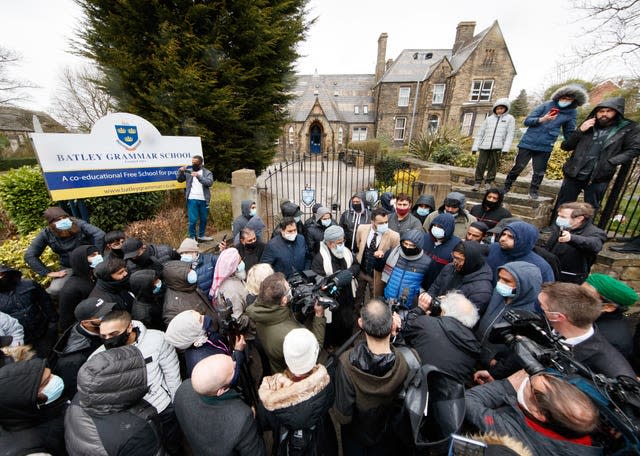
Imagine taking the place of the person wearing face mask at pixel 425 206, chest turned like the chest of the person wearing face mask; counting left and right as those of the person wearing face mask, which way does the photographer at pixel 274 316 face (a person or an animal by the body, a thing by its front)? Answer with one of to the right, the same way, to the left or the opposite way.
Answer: the opposite way

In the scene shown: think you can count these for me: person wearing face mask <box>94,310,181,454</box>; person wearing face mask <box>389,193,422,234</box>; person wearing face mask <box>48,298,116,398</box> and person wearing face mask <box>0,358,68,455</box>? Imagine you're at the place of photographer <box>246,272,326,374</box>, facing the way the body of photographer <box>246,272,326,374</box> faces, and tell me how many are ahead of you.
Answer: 1

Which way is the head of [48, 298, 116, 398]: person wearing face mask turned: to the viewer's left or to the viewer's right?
to the viewer's right

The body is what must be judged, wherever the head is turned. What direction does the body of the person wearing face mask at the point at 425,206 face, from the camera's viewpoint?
toward the camera

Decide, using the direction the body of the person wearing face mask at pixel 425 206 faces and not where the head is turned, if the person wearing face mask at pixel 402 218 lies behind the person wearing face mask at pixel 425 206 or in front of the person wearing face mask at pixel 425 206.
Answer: in front

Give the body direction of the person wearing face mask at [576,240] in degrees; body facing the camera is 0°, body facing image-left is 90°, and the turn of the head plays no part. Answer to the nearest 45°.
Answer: approximately 45°

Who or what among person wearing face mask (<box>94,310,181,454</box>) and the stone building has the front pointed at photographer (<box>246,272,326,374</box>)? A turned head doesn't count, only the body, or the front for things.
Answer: the stone building

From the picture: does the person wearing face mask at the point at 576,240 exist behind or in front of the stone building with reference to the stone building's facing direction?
in front

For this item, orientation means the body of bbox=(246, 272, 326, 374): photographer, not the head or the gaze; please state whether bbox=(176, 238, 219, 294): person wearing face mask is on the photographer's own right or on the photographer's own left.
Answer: on the photographer's own left

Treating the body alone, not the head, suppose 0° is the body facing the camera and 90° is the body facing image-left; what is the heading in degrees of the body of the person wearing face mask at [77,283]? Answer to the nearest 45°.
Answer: approximately 270°

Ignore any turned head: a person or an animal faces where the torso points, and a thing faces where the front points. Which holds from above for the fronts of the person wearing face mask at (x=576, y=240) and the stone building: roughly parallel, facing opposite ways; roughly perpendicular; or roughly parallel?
roughly perpendicular

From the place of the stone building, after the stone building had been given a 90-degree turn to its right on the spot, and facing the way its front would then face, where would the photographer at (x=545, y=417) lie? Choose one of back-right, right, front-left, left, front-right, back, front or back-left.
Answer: left

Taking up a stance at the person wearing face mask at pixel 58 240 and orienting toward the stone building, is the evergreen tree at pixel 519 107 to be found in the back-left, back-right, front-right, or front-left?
front-right

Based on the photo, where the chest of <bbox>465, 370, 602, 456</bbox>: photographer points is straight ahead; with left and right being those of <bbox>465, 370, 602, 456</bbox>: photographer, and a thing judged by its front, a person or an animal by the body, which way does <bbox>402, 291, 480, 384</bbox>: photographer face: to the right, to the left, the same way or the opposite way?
the same way

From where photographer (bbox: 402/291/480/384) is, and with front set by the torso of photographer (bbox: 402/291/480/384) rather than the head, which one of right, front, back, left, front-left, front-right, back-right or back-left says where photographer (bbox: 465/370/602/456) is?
back

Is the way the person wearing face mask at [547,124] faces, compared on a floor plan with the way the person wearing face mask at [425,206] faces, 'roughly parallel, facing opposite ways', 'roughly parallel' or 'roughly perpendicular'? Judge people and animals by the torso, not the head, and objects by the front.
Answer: roughly parallel

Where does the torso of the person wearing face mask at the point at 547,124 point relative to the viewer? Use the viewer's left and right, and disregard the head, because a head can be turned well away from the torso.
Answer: facing the viewer
